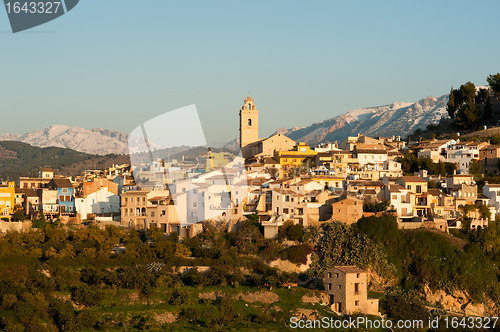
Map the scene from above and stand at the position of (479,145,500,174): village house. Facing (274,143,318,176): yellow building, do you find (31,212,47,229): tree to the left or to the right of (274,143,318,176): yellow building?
left

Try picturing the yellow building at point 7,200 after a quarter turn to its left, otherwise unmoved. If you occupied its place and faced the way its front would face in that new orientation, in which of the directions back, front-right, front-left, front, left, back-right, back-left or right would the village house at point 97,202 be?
front

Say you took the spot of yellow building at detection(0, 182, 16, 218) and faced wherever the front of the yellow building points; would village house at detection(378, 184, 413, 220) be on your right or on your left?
on your left

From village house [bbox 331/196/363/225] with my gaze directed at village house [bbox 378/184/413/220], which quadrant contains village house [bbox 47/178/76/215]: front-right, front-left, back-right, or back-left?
back-left

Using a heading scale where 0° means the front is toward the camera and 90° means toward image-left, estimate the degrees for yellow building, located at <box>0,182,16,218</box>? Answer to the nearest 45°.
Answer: approximately 0°

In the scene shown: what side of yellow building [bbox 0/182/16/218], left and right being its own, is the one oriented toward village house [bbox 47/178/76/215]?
left
